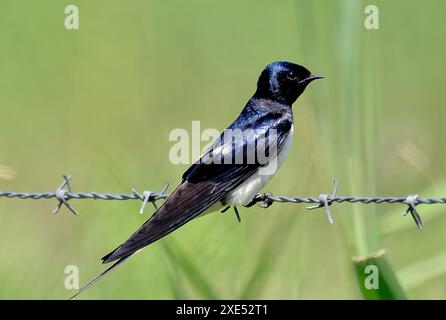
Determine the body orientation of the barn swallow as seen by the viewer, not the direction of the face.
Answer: to the viewer's right
